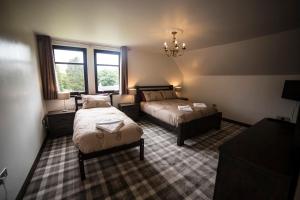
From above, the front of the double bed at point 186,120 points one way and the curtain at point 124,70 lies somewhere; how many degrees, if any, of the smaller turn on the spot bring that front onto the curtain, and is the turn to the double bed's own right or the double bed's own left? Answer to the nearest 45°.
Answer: approximately 135° to the double bed's own right

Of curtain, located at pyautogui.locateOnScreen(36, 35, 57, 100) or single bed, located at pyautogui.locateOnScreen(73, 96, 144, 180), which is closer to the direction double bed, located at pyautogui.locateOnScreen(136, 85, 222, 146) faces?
the single bed

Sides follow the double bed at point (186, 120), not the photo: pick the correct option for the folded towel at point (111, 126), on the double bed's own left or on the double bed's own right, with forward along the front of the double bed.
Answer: on the double bed's own right

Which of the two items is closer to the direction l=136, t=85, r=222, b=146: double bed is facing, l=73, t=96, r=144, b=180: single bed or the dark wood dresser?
the dark wood dresser

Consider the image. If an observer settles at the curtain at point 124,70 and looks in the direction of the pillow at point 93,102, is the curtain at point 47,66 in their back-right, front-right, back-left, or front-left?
front-right

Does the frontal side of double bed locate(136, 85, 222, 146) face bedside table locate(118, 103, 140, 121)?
no

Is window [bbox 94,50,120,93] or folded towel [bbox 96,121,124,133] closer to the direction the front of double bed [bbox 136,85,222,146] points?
the folded towel

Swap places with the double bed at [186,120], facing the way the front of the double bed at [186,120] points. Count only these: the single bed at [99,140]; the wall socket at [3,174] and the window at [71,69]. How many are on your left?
0

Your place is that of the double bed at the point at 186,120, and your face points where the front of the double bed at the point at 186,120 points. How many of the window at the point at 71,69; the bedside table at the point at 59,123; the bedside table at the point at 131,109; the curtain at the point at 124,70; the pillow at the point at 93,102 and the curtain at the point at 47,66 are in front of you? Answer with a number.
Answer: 0

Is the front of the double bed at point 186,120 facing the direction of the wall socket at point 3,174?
no

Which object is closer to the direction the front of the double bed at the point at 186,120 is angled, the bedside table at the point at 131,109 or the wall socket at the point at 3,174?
the wall socket

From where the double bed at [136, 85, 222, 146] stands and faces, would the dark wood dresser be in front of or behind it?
in front

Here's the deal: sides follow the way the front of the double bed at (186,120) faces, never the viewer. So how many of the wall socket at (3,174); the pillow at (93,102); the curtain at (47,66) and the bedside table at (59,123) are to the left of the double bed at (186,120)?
0

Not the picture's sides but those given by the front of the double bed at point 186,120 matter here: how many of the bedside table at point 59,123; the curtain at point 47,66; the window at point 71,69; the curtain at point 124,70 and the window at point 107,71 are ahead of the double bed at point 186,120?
0

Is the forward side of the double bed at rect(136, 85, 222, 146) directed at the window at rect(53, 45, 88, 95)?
no

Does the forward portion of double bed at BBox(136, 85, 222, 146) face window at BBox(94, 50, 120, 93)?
no

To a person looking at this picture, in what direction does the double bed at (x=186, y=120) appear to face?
facing the viewer and to the right of the viewer
